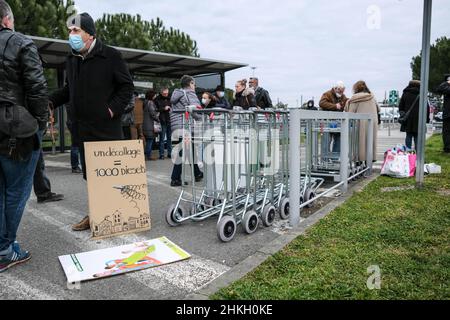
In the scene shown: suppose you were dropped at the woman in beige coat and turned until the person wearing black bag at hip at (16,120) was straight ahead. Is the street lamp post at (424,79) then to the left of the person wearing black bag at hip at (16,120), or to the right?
left

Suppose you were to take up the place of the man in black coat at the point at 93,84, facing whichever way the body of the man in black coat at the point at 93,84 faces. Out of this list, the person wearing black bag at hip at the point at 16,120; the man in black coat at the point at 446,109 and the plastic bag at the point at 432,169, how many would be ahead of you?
1

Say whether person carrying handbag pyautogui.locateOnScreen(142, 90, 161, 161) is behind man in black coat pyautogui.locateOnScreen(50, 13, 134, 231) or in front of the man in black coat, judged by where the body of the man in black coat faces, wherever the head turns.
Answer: behind

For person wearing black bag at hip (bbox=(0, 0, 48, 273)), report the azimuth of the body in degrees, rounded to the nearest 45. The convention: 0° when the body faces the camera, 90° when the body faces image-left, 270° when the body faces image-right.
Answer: approximately 225°

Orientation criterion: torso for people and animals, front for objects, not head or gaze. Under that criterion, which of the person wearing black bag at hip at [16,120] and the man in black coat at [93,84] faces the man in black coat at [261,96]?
the person wearing black bag at hip

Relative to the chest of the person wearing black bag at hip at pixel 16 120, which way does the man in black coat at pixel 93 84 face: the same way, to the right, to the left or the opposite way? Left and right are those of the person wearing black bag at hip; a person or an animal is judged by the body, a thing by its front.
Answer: the opposite way

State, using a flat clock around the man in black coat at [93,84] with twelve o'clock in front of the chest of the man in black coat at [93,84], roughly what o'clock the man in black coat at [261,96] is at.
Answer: the man in black coat at [261,96] is roughly at 6 o'clock from the man in black coat at [93,84].

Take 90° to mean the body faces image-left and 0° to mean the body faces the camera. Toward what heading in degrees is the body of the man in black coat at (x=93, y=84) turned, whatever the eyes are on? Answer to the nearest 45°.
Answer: approximately 45°

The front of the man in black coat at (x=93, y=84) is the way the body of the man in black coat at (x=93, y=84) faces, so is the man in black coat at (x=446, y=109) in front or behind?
behind
